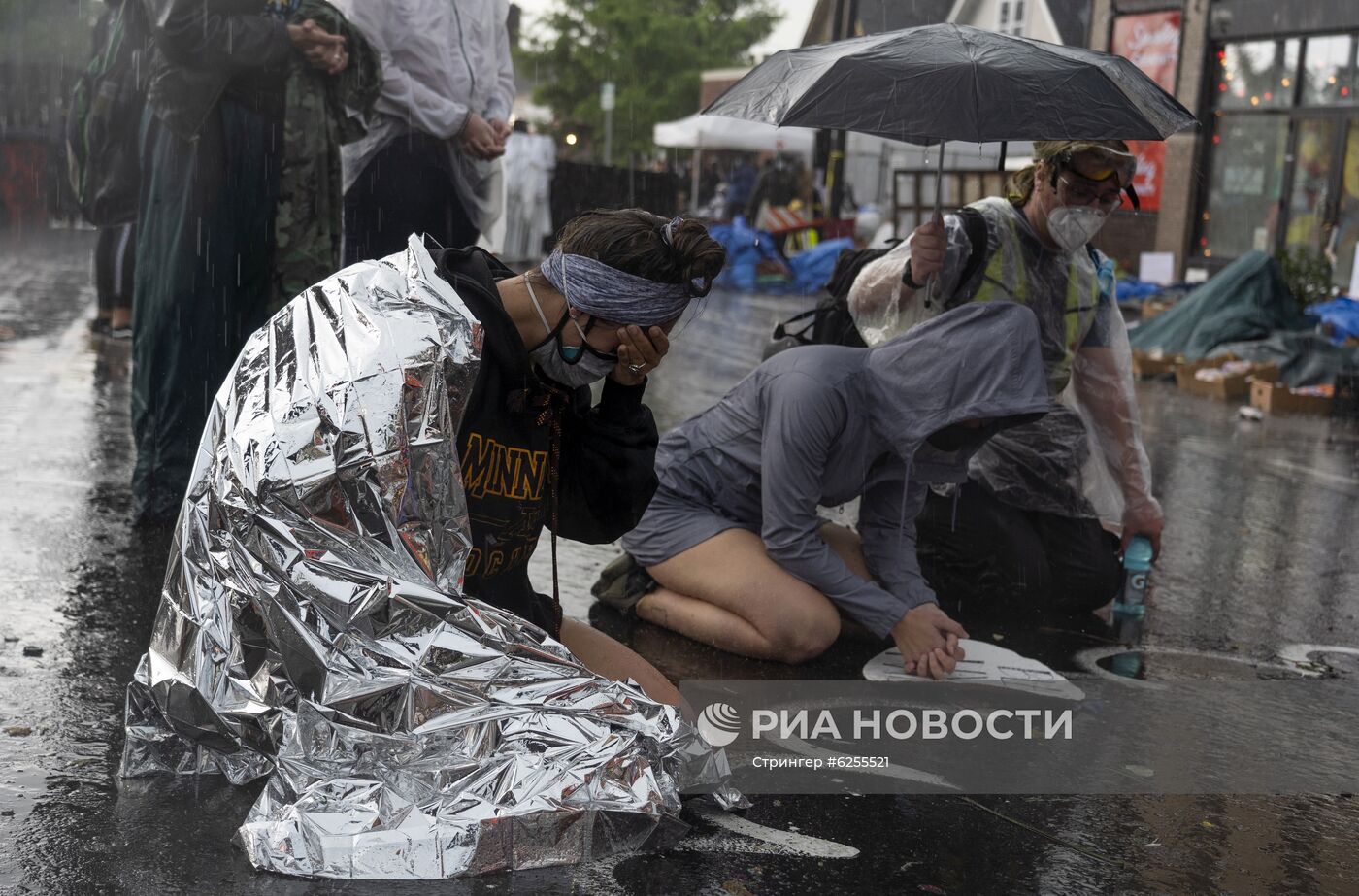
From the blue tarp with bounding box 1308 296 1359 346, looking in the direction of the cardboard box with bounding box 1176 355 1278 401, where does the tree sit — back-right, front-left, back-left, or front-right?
back-right

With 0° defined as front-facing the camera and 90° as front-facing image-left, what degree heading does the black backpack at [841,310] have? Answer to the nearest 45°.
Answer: approximately 135°

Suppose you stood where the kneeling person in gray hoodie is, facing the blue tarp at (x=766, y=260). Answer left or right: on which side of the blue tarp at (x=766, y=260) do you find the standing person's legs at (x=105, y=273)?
left

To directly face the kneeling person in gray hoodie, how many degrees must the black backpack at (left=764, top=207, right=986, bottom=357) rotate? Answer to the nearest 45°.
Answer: approximately 135° to its left

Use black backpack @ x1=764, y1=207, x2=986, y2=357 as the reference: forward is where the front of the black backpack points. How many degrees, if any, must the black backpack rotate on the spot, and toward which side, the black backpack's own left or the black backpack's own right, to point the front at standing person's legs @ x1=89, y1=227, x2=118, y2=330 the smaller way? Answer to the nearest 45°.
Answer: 0° — it already faces them
